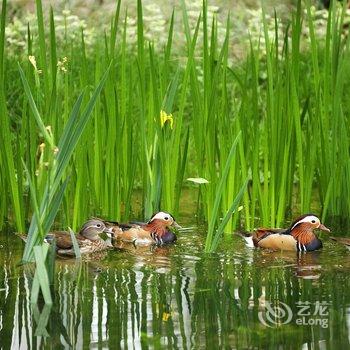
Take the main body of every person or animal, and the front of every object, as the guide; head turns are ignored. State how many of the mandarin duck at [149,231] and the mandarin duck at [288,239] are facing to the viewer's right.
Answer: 2

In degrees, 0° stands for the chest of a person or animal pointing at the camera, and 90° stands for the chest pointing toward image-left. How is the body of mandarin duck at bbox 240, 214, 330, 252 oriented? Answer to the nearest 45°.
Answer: approximately 270°

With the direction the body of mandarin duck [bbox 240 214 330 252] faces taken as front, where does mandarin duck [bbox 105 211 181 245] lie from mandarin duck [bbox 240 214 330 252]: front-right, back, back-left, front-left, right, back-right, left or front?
back

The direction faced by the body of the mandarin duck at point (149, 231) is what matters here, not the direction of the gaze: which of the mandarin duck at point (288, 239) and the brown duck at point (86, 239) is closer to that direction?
the mandarin duck

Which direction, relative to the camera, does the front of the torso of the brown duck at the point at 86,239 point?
to the viewer's right

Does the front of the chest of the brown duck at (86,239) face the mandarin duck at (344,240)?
yes

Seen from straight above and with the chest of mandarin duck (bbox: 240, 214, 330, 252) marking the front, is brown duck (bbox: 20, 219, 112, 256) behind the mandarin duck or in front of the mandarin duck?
behind

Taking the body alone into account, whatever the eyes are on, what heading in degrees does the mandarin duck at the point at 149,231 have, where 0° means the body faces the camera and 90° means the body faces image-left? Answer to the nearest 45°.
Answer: approximately 270°
